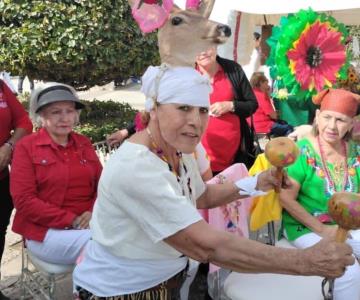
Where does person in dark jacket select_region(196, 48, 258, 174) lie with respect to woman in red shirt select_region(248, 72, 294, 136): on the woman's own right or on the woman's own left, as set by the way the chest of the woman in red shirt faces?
on the woman's own right

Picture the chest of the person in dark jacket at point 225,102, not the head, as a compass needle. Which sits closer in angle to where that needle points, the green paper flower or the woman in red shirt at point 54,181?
the woman in red shirt

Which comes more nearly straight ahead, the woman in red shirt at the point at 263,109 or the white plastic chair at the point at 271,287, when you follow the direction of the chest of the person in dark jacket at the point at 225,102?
the white plastic chair

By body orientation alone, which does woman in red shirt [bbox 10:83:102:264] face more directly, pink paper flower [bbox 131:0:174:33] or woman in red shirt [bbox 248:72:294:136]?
the pink paper flower

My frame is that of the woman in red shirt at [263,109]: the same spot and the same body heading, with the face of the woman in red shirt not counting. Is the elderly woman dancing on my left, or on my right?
on my right

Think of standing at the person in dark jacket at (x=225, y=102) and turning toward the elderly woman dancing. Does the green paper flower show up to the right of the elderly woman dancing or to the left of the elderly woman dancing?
left

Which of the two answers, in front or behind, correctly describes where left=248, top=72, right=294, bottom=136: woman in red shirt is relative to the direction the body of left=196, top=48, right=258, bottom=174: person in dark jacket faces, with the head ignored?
behind

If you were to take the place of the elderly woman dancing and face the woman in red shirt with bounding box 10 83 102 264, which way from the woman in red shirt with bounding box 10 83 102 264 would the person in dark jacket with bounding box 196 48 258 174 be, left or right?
right
